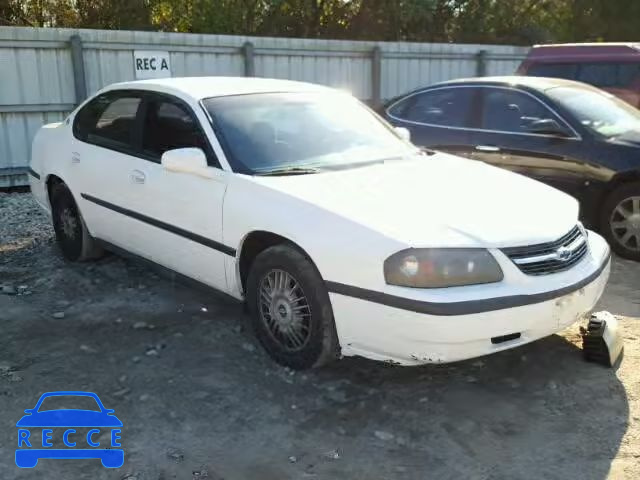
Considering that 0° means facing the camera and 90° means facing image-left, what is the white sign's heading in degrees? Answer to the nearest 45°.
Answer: approximately 0°

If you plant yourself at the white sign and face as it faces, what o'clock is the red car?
The red car is roughly at 10 o'clock from the white sign.

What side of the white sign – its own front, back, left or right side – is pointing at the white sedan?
front

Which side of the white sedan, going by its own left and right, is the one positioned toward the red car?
left

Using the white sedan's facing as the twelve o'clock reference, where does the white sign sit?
The white sign is roughly at 7 o'clock from the white sedan.

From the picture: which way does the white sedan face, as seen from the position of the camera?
facing the viewer and to the right of the viewer

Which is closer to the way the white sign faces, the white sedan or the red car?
the white sedan

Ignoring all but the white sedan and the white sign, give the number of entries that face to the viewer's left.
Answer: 0
